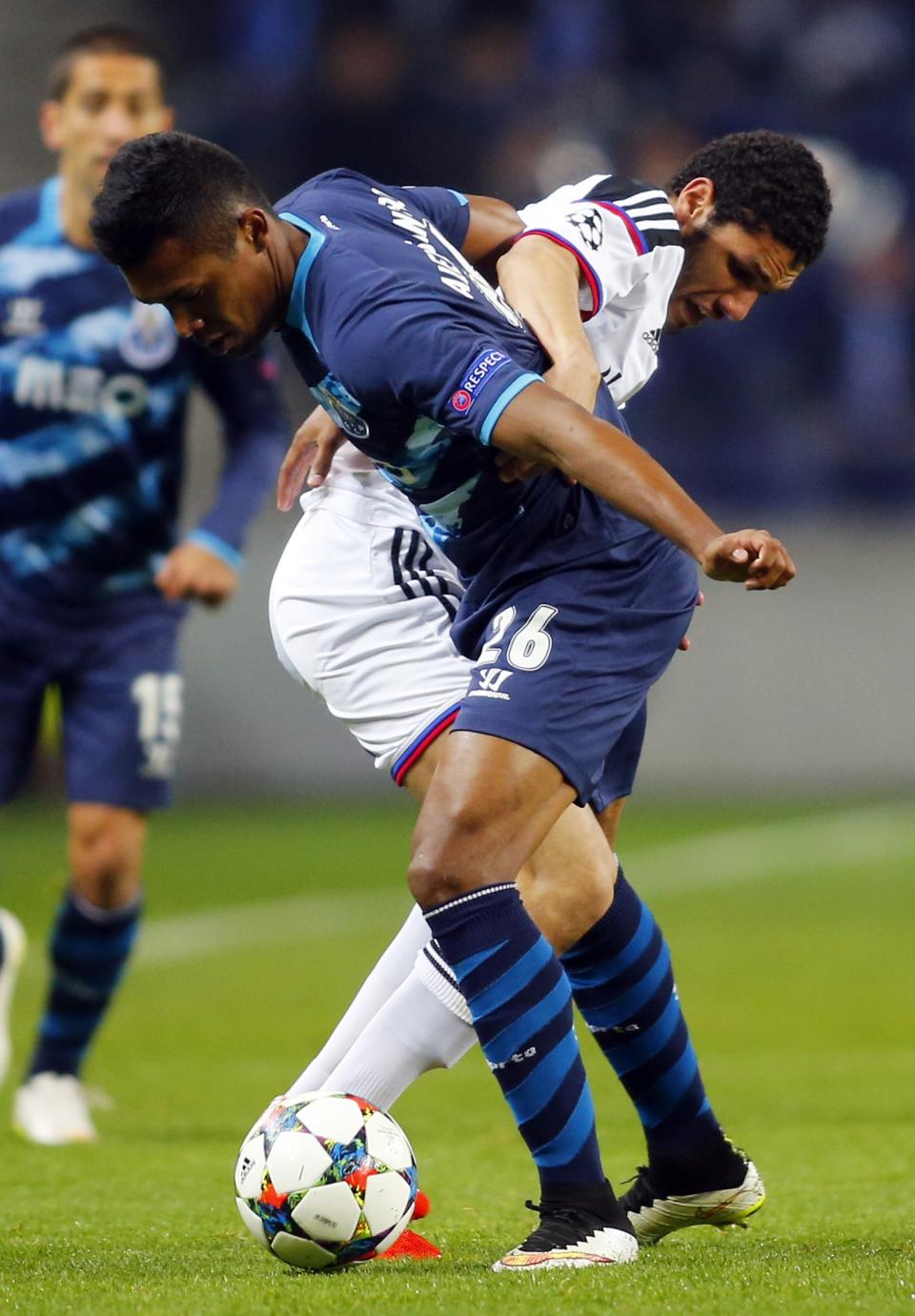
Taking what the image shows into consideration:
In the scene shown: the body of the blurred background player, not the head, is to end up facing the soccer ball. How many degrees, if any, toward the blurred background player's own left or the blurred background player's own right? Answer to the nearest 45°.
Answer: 0° — they already face it

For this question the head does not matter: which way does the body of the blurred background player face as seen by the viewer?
toward the camera
